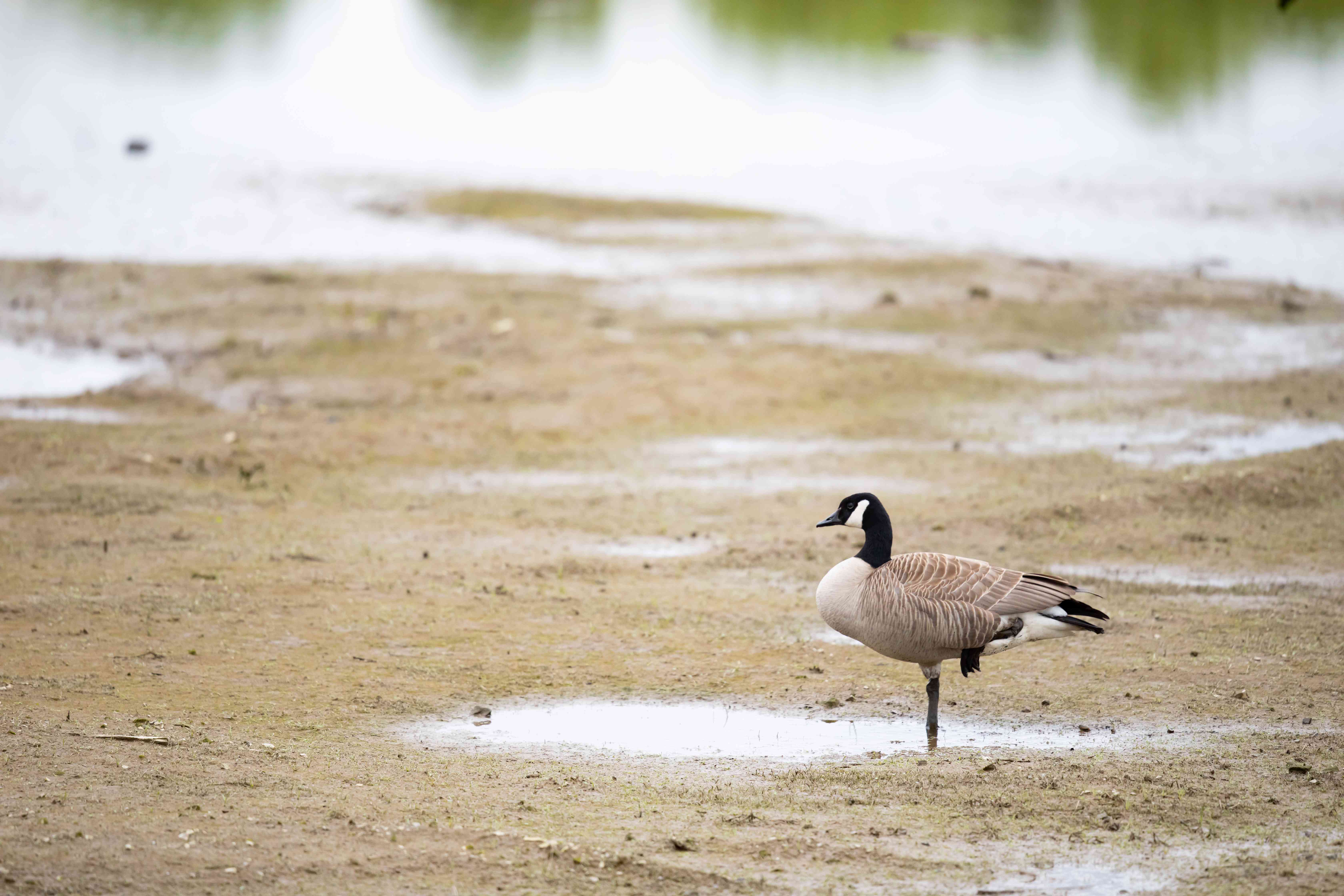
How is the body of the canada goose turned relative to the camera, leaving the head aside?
to the viewer's left
